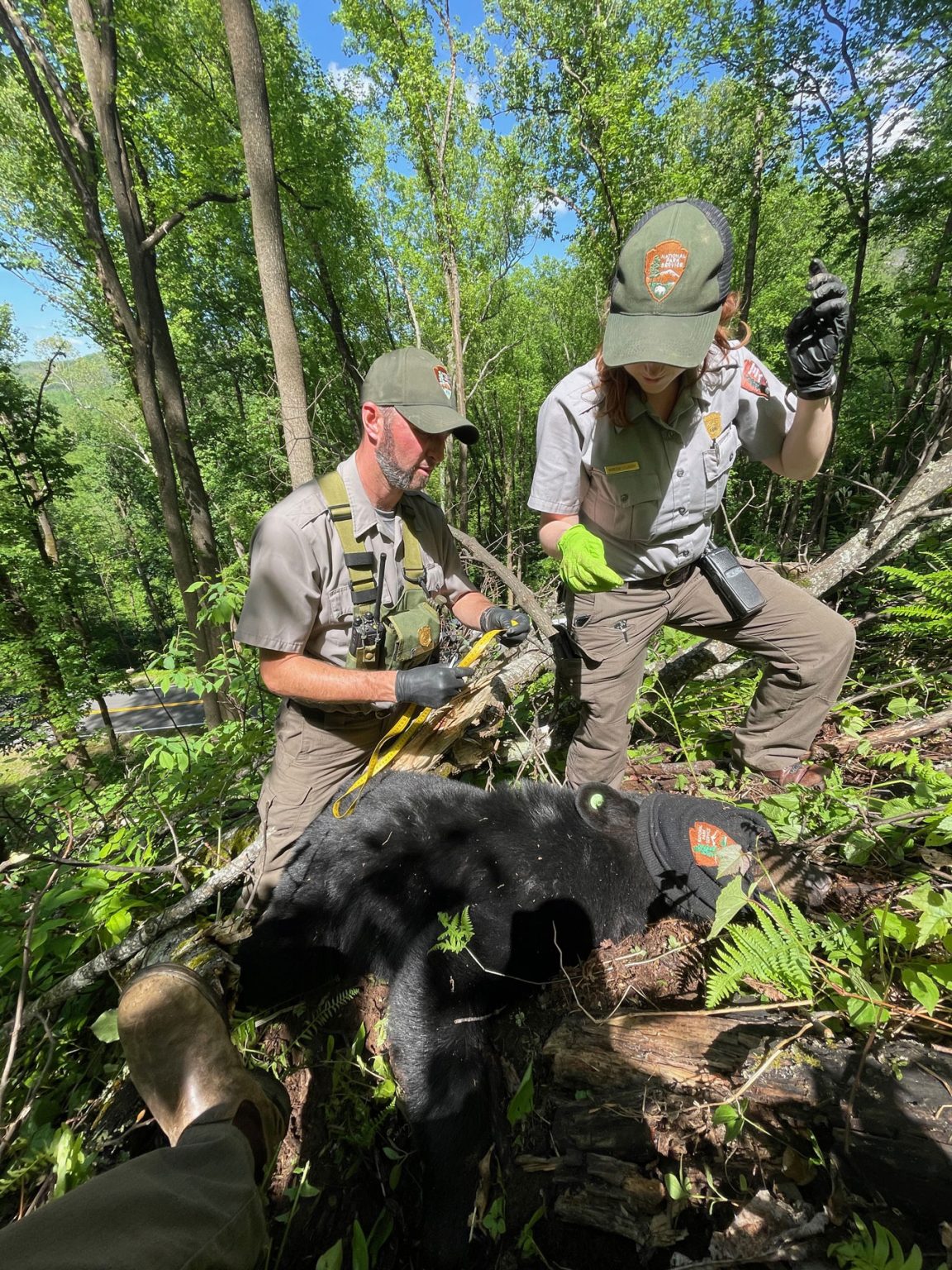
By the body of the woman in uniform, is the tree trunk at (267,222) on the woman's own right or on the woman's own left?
on the woman's own right

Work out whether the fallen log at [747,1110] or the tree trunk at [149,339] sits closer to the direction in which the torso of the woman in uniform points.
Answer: the fallen log

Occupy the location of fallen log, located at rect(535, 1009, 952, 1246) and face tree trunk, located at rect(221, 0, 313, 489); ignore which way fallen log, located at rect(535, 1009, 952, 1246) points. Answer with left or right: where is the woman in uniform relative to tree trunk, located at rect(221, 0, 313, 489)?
right

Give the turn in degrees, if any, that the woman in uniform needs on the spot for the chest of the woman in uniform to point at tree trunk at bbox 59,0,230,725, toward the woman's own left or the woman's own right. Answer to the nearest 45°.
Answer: approximately 135° to the woman's own right

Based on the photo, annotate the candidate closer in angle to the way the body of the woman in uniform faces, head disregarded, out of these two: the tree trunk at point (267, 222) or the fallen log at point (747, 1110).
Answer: the fallen log

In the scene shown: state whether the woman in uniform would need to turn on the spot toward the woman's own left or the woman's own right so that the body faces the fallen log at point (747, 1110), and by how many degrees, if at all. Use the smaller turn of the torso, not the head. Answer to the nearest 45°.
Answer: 0° — they already face it

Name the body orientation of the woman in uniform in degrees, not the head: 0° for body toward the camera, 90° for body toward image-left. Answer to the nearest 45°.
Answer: approximately 0°

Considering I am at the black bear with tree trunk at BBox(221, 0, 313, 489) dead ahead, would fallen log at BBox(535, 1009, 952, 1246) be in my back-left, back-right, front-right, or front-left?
back-right

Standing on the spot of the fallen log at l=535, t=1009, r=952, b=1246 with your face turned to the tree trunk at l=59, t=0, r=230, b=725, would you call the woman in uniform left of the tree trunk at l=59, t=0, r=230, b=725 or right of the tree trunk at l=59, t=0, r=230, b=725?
right
